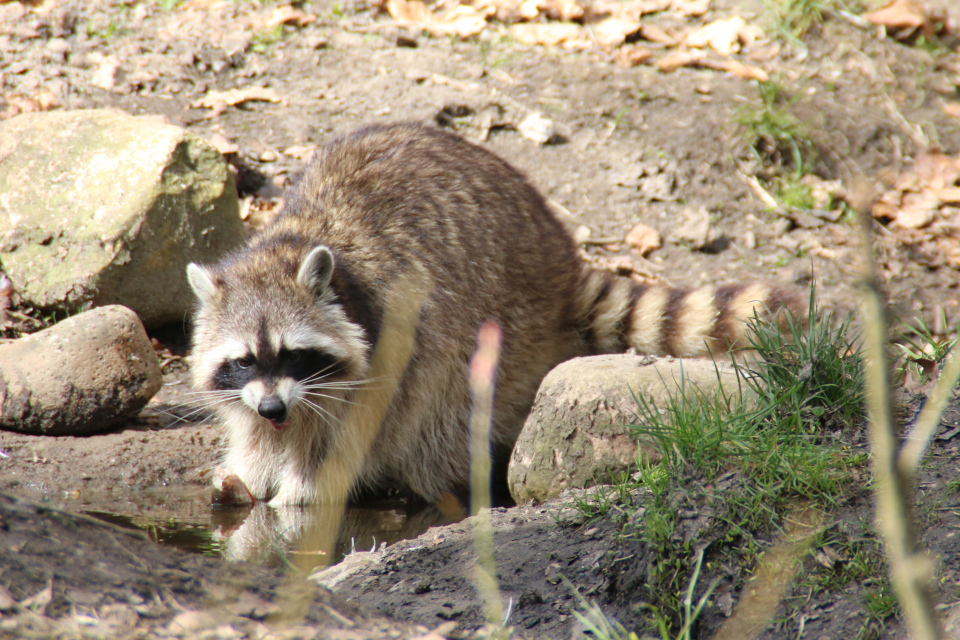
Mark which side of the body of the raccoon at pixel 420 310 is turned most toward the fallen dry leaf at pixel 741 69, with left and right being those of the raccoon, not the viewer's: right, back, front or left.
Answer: back

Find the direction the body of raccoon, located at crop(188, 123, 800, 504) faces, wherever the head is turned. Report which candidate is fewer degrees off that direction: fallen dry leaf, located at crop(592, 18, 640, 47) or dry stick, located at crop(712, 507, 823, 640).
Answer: the dry stick

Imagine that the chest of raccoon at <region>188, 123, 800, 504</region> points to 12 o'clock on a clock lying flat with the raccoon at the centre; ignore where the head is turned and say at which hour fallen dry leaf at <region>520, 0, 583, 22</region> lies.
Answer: The fallen dry leaf is roughly at 5 o'clock from the raccoon.

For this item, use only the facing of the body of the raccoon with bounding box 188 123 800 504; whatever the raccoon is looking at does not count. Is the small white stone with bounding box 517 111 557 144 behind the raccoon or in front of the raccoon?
behind

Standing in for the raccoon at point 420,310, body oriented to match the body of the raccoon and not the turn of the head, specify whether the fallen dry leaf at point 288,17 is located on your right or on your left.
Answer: on your right

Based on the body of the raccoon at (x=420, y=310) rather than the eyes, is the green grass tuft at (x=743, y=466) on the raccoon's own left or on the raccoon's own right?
on the raccoon's own left

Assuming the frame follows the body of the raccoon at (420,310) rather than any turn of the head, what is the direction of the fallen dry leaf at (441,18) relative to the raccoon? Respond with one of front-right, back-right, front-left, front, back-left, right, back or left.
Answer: back-right

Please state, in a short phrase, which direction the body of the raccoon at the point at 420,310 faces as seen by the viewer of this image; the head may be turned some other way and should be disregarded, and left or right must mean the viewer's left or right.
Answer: facing the viewer and to the left of the viewer

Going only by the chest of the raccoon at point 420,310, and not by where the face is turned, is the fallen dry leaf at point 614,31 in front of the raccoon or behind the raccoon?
behind

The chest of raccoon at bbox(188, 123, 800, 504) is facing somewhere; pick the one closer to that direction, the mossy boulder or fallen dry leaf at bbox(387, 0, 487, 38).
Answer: the mossy boulder

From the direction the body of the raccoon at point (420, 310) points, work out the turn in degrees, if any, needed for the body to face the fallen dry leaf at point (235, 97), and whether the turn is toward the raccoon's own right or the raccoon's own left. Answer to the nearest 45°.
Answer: approximately 90° to the raccoon's own right

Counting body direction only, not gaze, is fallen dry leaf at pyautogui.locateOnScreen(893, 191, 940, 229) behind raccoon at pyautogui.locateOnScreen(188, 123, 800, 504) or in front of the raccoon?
behind
